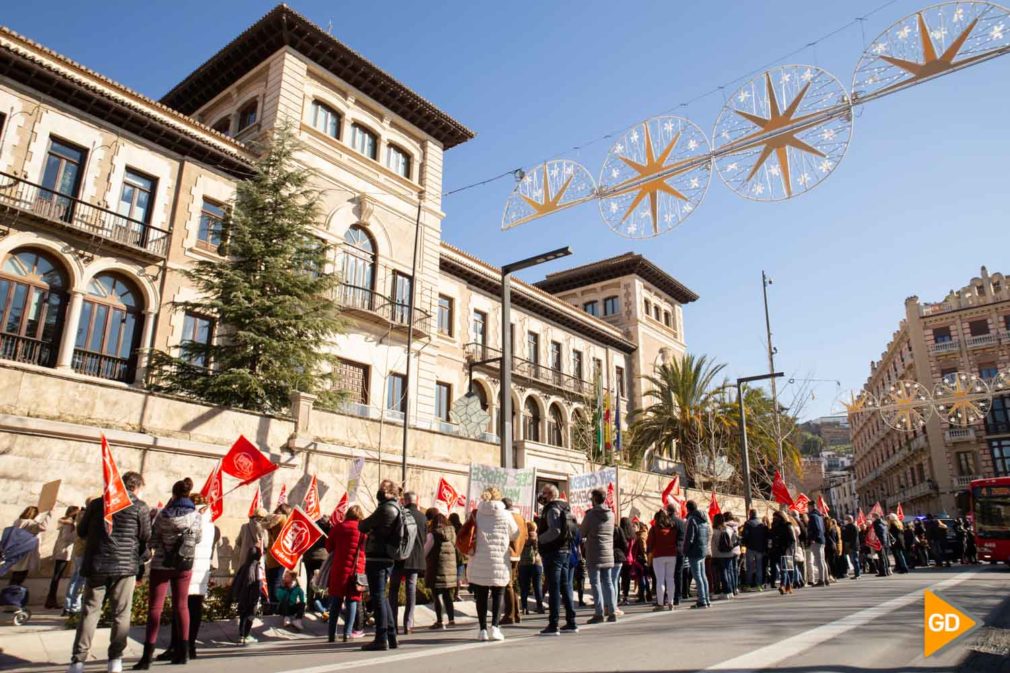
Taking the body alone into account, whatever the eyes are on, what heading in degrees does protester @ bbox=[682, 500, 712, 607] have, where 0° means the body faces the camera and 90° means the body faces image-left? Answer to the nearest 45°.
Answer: approximately 135°

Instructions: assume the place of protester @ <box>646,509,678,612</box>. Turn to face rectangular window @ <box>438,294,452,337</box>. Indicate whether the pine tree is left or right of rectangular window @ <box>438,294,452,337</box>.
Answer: left

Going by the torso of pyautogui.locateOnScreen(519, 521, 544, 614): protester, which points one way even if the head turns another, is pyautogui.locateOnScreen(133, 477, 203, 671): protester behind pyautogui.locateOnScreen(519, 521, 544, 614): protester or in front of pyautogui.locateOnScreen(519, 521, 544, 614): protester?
behind

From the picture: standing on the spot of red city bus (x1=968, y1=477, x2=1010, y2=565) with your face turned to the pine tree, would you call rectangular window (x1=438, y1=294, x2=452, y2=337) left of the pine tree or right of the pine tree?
right

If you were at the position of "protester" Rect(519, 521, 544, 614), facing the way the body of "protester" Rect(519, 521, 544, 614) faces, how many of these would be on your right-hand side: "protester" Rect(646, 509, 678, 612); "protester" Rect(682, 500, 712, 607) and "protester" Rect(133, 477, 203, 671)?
2

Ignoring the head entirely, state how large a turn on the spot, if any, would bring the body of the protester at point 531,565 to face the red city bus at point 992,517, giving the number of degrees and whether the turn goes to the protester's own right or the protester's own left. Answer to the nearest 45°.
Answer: approximately 45° to the protester's own right

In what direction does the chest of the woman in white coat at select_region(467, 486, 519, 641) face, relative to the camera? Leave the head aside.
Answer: away from the camera

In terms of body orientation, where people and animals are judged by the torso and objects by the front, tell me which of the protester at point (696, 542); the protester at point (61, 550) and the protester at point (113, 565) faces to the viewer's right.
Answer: the protester at point (61, 550)

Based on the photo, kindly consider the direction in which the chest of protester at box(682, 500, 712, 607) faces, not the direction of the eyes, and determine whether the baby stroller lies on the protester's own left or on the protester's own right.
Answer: on the protester's own left

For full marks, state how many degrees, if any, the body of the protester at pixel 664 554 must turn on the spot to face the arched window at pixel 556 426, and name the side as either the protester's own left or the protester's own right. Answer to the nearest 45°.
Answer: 0° — they already face it

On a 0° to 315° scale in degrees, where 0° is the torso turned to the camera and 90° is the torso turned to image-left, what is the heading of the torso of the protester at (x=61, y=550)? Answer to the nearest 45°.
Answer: approximately 270°

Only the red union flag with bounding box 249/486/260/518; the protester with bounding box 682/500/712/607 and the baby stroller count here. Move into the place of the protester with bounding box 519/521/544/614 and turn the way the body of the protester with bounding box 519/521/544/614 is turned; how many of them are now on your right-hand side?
1

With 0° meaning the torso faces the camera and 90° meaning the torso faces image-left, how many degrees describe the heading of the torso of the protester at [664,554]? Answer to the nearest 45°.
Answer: approximately 180°
